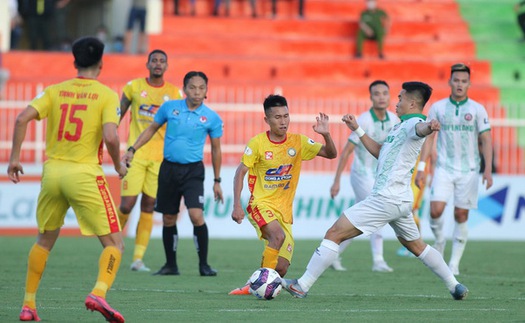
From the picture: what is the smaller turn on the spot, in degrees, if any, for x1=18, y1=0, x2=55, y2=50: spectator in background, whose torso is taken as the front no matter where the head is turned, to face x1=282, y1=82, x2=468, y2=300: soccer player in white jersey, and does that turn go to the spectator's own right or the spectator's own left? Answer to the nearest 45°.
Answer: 0° — they already face them

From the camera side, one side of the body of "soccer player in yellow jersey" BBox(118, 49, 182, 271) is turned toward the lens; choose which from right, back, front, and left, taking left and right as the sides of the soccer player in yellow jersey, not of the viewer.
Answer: front

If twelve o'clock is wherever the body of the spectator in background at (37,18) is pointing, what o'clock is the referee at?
The referee is roughly at 12 o'clock from the spectator in background.

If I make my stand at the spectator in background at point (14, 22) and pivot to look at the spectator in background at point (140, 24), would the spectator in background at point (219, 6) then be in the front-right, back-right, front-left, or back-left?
front-left

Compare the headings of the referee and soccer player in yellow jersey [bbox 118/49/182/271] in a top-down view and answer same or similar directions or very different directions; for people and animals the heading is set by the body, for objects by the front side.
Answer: same or similar directions

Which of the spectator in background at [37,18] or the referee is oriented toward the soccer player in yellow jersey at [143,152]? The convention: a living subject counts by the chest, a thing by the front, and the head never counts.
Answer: the spectator in background

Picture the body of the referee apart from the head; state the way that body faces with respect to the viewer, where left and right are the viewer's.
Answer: facing the viewer

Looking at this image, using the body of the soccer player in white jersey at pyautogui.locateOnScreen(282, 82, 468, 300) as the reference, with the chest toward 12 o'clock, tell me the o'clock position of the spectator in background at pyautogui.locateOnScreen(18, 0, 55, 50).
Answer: The spectator in background is roughly at 2 o'clock from the soccer player in white jersey.

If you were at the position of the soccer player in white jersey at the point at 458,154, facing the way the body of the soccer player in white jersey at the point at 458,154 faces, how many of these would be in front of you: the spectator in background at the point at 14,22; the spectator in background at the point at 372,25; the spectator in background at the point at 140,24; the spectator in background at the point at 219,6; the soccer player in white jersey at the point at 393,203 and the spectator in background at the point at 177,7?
1

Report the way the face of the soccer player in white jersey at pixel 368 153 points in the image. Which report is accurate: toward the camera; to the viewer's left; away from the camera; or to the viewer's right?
toward the camera

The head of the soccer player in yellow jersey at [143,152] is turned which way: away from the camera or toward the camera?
toward the camera

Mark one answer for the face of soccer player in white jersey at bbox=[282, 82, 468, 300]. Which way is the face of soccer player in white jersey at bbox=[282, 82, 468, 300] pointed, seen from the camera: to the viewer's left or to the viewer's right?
to the viewer's left

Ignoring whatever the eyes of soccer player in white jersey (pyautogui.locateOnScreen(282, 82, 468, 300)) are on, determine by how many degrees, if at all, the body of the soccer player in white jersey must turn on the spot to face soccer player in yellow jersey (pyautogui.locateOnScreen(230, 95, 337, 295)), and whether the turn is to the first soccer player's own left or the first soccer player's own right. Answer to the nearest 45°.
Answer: approximately 45° to the first soccer player's own right
